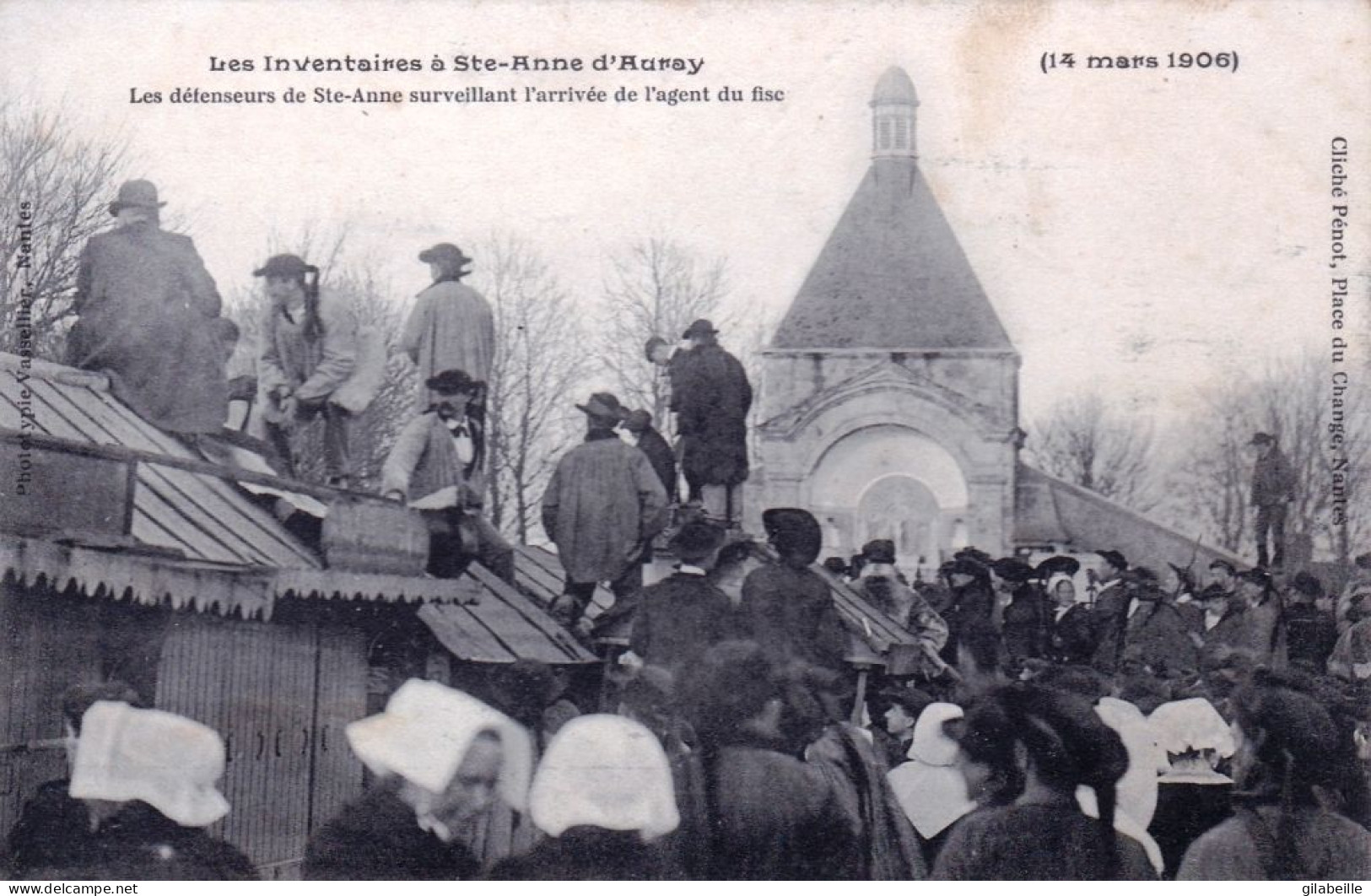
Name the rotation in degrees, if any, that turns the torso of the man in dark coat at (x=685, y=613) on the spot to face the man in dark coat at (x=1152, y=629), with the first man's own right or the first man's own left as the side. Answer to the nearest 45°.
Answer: approximately 45° to the first man's own right

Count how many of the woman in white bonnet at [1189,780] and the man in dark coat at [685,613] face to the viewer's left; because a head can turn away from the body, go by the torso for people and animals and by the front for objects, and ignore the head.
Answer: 0

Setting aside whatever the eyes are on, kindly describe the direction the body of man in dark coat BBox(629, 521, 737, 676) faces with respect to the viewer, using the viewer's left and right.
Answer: facing away from the viewer

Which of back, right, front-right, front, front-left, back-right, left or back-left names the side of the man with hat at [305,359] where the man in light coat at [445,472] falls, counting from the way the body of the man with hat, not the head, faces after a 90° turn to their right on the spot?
back

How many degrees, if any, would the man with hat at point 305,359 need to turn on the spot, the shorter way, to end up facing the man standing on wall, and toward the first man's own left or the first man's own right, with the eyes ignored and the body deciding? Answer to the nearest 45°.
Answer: approximately 135° to the first man's own left

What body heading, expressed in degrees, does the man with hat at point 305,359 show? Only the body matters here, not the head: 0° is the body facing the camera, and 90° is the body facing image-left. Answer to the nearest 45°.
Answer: approximately 45°

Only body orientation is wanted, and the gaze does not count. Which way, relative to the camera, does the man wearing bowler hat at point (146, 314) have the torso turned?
away from the camera

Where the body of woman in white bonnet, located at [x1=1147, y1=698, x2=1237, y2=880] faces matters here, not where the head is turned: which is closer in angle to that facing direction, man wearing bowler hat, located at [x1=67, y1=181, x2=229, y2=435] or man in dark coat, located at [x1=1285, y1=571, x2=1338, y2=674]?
the man in dark coat

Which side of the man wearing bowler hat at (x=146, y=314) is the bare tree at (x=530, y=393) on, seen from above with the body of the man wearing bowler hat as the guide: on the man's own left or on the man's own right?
on the man's own right

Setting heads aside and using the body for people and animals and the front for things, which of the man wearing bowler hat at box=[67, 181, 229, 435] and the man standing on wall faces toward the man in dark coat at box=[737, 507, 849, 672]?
the man standing on wall
